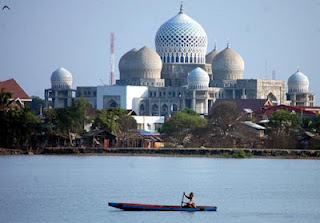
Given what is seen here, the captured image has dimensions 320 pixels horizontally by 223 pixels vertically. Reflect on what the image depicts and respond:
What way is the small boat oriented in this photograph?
to the viewer's left
